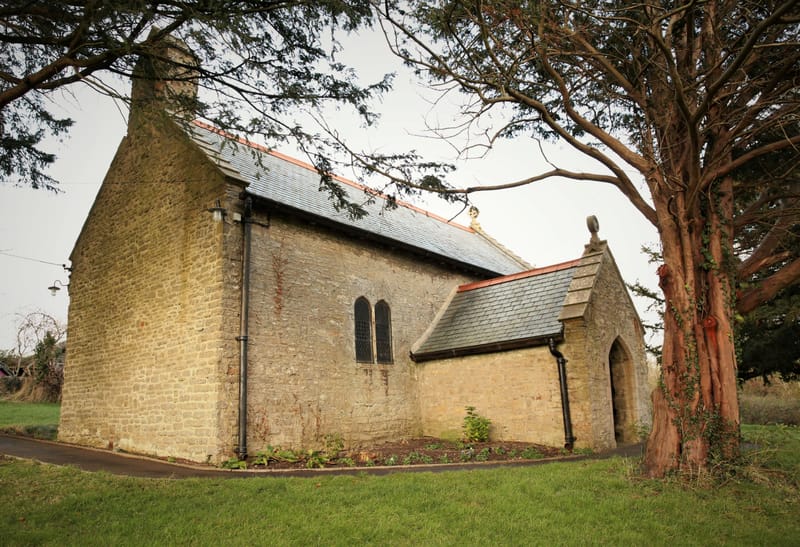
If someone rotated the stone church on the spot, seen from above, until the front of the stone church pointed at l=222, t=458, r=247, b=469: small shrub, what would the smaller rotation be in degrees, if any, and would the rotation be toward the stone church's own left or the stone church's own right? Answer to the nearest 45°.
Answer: approximately 45° to the stone church's own right

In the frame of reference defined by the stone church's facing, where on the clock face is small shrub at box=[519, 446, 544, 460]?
The small shrub is roughly at 11 o'clock from the stone church.
